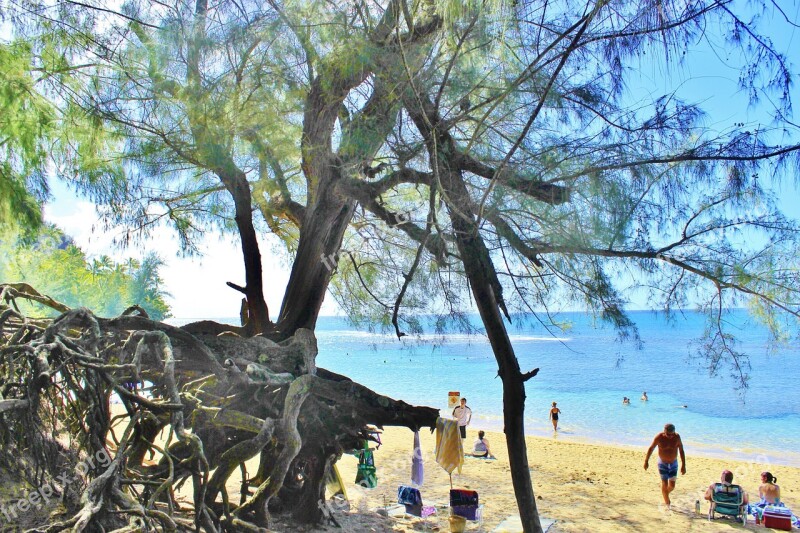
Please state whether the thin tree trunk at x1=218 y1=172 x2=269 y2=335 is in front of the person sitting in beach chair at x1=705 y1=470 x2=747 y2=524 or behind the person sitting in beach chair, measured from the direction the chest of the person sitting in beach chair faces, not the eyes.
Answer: behind

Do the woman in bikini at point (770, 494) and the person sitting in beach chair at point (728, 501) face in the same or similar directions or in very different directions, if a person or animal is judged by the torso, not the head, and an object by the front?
same or similar directions
